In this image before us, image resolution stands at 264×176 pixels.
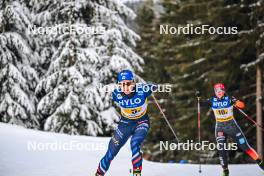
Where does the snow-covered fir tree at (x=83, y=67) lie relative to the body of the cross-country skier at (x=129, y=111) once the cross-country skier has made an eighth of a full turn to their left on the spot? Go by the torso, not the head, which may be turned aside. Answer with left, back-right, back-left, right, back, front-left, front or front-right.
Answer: back-left

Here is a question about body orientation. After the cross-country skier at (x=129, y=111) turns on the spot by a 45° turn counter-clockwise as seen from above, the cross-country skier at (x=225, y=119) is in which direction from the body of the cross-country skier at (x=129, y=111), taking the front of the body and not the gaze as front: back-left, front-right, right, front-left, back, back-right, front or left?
left

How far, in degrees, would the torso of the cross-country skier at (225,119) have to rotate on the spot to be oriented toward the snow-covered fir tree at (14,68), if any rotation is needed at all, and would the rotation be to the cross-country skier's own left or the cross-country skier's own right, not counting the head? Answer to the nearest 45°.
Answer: approximately 135° to the cross-country skier's own right

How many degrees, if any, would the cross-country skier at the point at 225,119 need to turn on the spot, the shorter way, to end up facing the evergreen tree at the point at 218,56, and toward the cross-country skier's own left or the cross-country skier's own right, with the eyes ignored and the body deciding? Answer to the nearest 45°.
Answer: approximately 180°

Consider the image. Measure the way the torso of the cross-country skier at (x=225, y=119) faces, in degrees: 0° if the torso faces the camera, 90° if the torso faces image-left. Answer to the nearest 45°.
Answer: approximately 0°

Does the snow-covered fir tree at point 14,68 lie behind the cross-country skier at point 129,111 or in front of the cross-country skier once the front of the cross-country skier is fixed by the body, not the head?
behind
